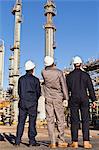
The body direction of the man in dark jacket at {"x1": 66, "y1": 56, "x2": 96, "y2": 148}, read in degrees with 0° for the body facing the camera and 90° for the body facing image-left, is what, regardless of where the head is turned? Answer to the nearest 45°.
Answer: approximately 180°

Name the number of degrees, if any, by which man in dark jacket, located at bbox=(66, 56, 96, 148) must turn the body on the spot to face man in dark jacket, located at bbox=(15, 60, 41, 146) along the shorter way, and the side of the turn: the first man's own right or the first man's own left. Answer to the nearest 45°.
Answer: approximately 90° to the first man's own left

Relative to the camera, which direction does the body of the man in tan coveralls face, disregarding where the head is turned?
away from the camera

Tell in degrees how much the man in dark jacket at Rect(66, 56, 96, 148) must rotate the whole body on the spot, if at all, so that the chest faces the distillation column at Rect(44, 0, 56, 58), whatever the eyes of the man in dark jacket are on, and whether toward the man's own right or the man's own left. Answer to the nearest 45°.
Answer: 0° — they already face it

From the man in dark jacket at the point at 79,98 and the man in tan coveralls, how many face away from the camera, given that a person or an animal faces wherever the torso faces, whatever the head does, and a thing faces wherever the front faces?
2

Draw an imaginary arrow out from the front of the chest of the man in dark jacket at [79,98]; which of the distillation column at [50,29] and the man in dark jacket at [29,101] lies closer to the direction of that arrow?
the distillation column

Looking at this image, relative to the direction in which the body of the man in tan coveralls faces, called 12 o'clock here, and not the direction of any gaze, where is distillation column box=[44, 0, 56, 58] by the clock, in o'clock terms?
The distillation column is roughly at 12 o'clock from the man in tan coveralls.
